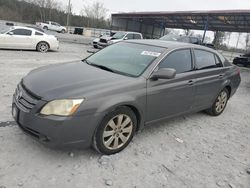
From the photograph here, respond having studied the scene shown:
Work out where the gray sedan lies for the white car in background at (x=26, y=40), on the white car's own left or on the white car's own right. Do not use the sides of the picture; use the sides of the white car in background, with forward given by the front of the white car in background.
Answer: on the white car's own left

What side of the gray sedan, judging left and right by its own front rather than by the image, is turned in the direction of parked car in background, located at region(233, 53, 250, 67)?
back

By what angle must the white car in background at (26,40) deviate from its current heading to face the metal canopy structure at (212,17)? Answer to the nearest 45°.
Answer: approximately 135° to its right

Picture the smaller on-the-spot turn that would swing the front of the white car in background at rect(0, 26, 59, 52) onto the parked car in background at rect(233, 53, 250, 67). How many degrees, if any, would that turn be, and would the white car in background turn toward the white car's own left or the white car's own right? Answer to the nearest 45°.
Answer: approximately 180°

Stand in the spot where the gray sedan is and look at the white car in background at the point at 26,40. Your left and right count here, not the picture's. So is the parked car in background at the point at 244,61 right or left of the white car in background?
right

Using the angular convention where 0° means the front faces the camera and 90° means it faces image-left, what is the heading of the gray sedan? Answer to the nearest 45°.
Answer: approximately 45°

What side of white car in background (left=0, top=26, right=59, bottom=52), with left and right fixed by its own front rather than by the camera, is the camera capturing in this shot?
left

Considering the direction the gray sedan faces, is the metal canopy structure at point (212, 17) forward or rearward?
rearward

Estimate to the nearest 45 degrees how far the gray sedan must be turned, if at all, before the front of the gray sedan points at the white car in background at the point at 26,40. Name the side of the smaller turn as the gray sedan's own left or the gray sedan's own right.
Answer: approximately 90° to the gray sedan's own right
